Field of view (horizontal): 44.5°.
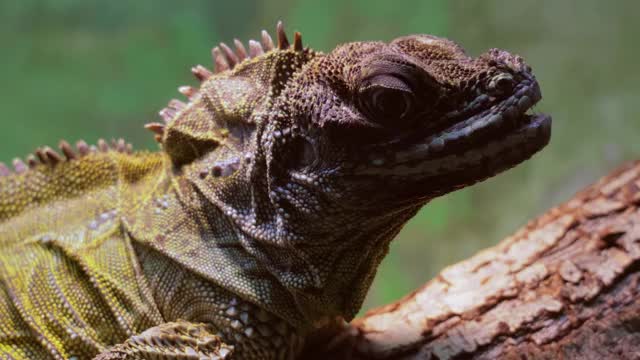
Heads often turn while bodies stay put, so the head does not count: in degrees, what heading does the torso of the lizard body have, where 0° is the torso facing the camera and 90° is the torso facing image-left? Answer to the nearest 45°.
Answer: approximately 270°
